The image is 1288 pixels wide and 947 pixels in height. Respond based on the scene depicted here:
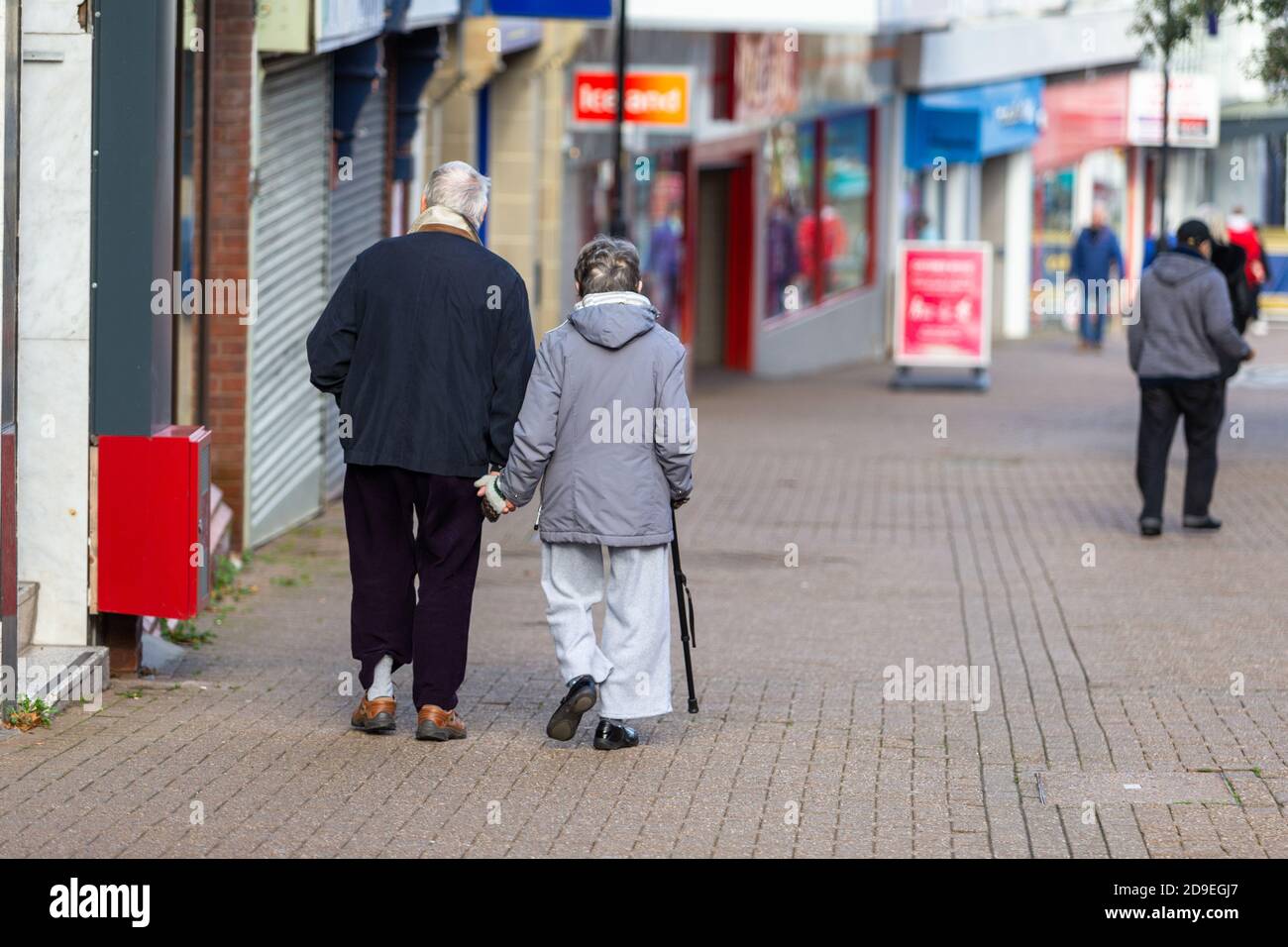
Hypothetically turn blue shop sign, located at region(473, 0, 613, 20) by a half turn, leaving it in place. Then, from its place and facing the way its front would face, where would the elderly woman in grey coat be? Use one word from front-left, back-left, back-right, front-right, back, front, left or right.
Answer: back

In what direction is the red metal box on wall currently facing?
to the viewer's right

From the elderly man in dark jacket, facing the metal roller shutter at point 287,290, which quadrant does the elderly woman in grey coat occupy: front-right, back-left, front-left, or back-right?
back-right

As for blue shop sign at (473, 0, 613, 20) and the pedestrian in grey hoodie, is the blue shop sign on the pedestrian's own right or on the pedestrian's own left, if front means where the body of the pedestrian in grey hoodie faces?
on the pedestrian's own left

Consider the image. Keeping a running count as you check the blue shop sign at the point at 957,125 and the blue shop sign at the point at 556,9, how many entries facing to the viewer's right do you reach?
0

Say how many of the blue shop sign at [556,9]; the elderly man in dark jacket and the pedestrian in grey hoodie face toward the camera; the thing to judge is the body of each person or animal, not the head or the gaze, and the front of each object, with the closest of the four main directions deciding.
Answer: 1

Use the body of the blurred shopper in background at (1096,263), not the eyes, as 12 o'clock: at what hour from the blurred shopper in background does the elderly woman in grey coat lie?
The elderly woman in grey coat is roughly at 12 o'clock from the blurred shopper in background.

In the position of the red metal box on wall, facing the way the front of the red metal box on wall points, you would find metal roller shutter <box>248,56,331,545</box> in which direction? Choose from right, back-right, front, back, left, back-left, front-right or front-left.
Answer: left

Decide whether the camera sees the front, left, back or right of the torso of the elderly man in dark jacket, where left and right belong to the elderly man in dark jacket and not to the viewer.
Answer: back

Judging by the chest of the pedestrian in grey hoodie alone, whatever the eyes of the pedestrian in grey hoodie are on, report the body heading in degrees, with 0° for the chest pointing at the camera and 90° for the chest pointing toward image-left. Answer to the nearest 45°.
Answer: approximately 225°

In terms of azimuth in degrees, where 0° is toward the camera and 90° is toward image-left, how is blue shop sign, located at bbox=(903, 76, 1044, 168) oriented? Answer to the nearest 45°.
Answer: approximately 45°

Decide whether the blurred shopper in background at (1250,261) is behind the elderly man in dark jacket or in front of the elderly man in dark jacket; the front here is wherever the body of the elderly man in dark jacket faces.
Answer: in front

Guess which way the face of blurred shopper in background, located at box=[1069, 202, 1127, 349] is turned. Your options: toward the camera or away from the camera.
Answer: toward the camera

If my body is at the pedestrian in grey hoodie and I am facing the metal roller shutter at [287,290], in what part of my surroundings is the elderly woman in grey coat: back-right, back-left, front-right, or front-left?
front-left

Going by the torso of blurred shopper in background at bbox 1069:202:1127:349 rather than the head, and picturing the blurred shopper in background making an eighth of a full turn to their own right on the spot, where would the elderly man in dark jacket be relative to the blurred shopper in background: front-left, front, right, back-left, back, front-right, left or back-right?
front-left

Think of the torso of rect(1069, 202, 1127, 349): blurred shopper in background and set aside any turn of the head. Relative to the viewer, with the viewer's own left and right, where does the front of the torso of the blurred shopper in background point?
facing the viewer

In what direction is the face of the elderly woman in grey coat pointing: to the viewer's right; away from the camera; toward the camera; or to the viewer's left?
away from the camera

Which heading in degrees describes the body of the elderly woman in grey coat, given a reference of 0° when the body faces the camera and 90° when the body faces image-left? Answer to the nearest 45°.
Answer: approximately 180°
